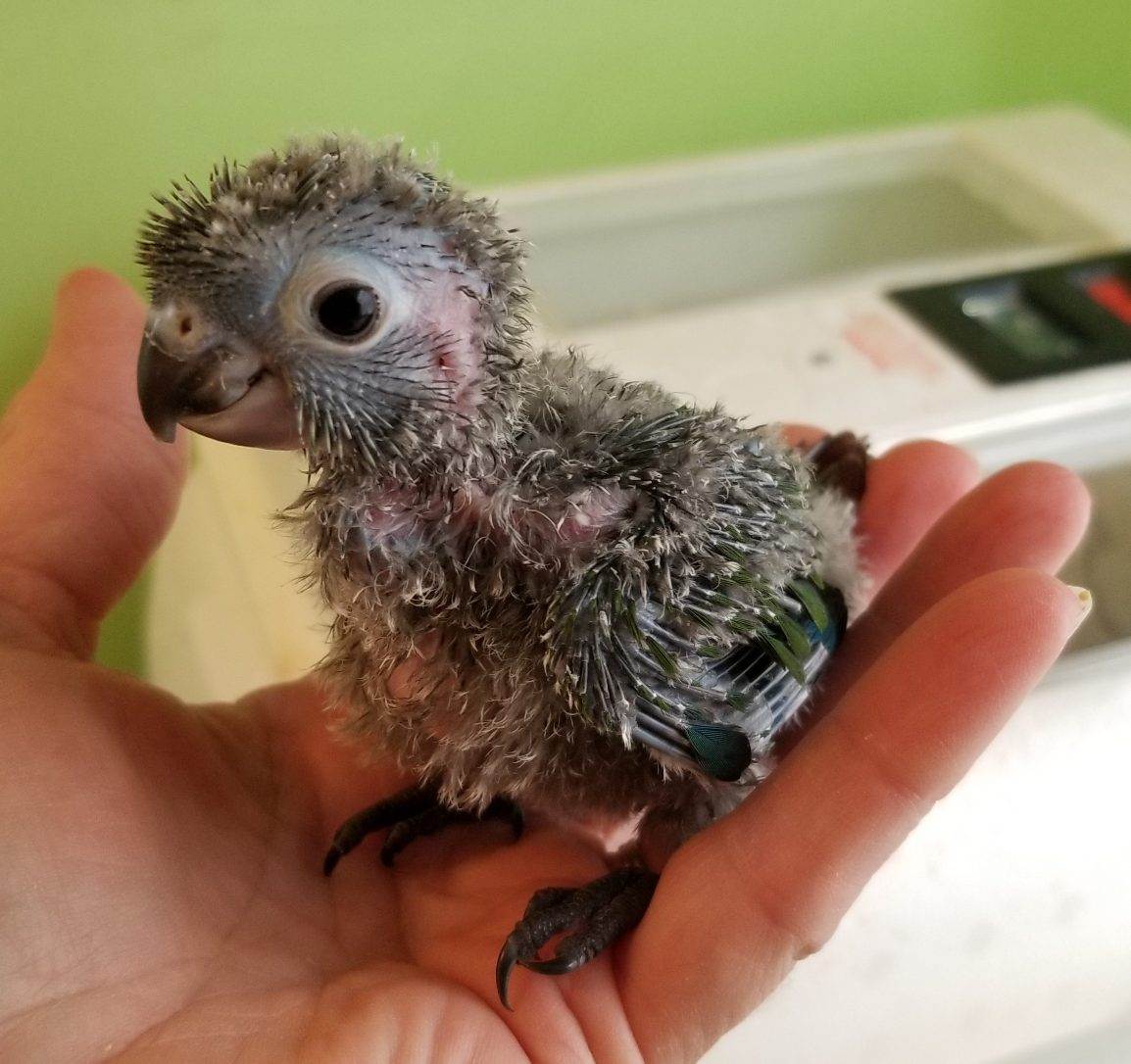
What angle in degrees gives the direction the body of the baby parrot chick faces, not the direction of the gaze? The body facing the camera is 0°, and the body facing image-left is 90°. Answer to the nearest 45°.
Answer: approximately 45°
